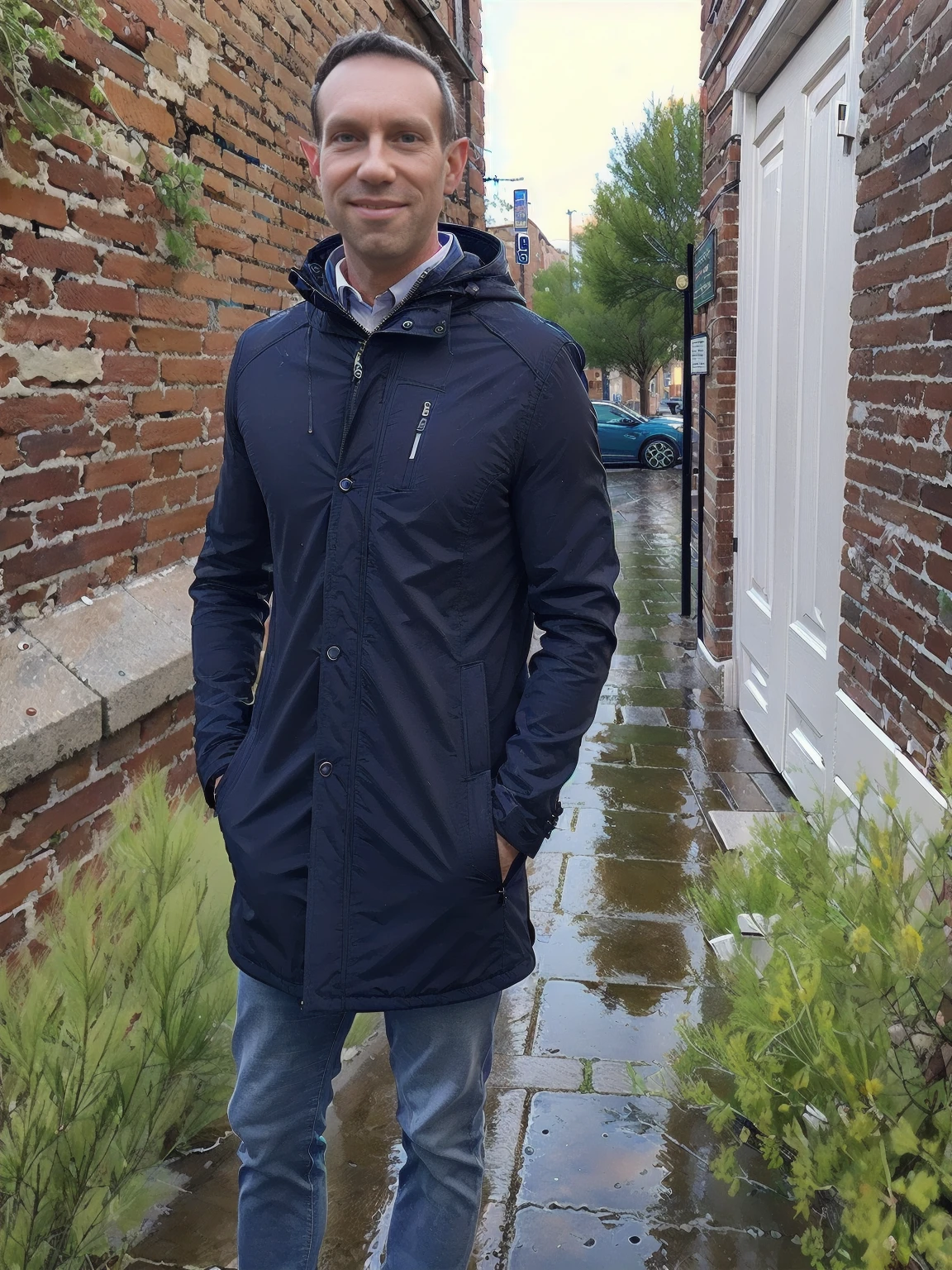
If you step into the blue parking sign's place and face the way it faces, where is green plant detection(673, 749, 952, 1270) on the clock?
The green plant is roughly at 12 o'clock from the blue parking sign.

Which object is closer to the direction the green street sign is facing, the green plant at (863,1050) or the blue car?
the green plant

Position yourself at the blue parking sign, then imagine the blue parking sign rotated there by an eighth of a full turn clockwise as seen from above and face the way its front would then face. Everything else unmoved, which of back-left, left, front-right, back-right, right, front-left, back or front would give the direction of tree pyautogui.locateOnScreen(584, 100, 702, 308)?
back

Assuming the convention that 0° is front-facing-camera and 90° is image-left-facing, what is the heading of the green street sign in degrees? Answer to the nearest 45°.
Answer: approximately 45°

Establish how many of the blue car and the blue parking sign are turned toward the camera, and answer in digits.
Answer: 1

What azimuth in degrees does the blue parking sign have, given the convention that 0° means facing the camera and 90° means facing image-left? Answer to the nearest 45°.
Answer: approximately 0°

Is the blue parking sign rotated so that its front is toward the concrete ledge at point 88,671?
yes

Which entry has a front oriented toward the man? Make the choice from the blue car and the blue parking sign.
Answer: the blue parking sign
